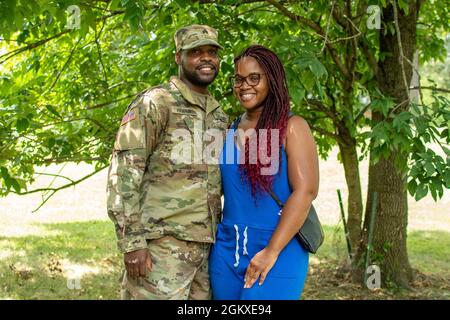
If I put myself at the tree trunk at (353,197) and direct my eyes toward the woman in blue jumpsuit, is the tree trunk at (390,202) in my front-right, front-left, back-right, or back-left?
front-left

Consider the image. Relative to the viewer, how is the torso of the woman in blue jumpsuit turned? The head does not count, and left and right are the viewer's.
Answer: facing the viewer and to the left of the viewer

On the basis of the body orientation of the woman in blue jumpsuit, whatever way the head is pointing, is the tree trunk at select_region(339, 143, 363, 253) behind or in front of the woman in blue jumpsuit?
behind

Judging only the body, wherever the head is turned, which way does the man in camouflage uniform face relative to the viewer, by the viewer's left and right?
facing the viewer and to the right of the viewer

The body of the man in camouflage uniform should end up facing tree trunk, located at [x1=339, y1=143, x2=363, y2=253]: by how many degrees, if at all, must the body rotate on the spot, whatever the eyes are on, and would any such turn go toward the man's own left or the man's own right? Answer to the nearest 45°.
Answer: approximately 90° to the man's own left

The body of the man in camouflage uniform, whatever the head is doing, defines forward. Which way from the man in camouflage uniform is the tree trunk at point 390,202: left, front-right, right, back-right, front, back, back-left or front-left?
left

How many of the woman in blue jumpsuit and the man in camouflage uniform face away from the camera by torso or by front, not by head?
0
